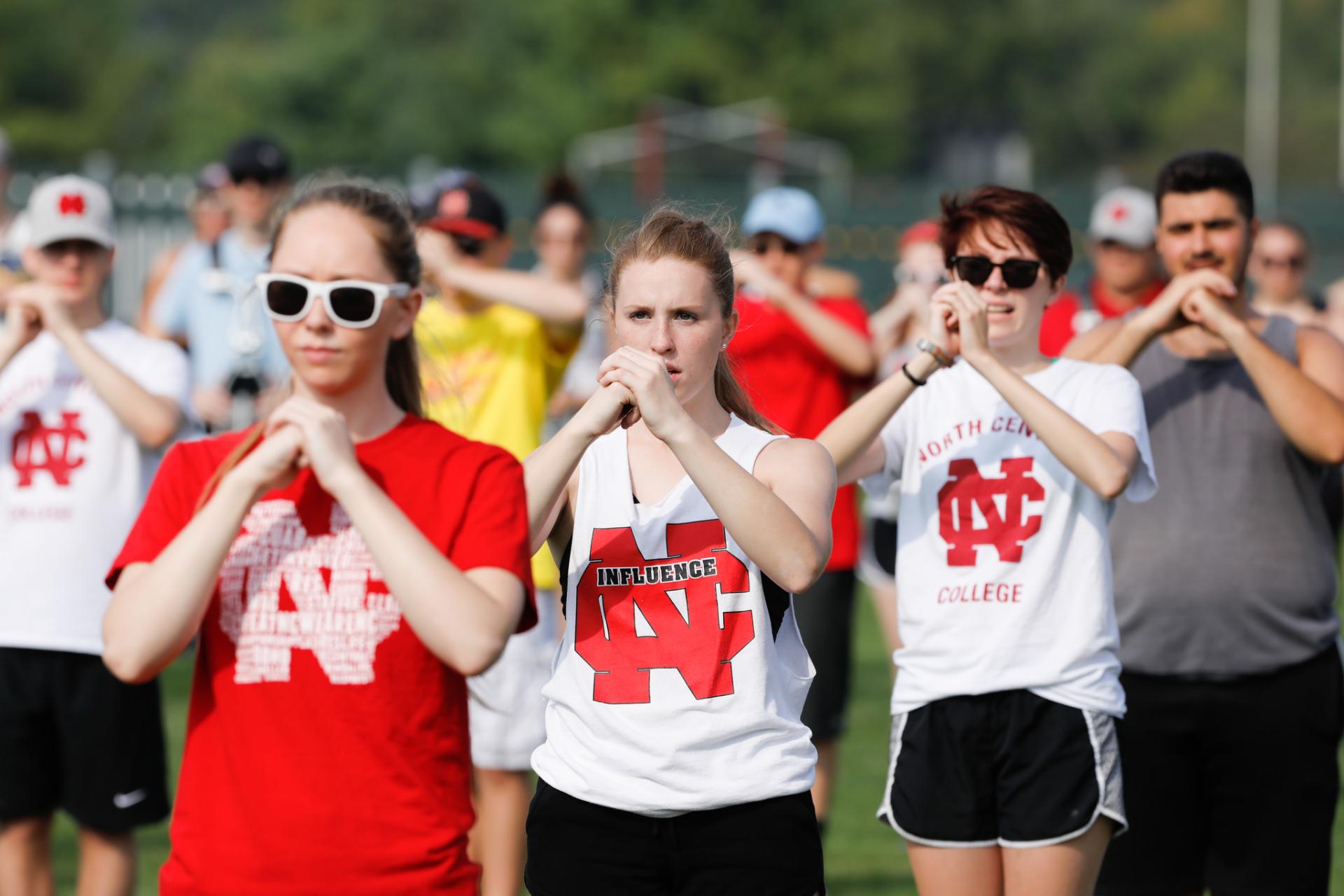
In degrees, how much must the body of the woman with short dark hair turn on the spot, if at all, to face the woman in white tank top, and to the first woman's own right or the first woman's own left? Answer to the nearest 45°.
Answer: approximately 45° to the first woman's own right

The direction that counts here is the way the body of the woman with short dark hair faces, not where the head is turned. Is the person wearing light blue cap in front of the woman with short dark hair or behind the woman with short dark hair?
behind

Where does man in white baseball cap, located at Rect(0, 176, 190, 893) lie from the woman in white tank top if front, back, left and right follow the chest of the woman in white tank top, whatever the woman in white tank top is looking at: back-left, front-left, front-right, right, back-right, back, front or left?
back-right
